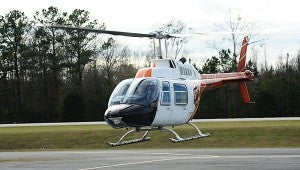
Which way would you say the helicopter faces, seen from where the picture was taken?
facing the viewer and to the left of the viewer
